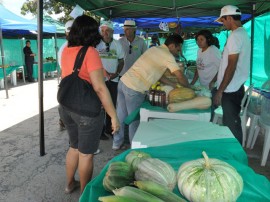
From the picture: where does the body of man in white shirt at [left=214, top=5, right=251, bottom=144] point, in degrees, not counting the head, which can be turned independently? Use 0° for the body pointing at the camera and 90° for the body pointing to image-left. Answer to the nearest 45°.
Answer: approximately 90°

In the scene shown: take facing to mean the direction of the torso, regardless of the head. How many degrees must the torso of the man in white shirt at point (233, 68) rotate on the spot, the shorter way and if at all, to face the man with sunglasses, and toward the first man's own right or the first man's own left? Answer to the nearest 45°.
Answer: approximately 45° to the first man's own right

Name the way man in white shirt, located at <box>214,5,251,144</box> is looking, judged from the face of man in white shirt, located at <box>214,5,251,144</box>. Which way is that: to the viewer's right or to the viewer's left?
to the viewer's left

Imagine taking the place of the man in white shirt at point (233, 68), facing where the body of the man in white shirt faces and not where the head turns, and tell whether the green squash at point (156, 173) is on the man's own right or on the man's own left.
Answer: on the man's own left
